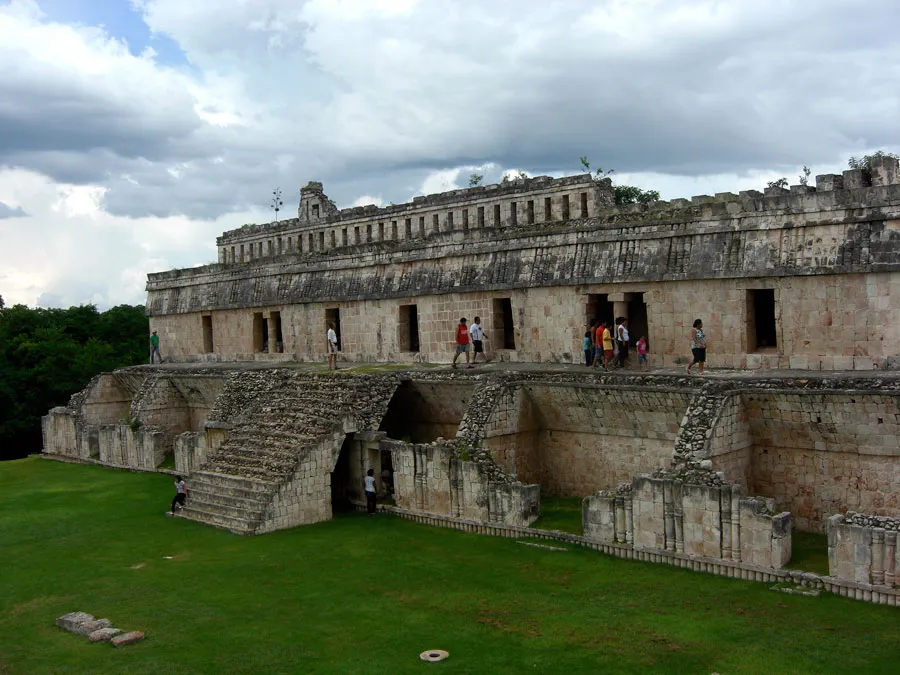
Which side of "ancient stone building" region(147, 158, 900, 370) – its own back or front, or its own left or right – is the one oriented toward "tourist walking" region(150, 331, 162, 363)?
right

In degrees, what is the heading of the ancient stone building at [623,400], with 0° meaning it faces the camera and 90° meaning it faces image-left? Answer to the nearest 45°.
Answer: approximately 45°

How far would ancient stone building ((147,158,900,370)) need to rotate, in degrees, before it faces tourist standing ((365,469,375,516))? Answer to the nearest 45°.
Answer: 0° — it already faces them

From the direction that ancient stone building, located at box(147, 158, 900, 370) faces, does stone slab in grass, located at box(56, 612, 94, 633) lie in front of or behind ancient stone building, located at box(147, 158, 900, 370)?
in front

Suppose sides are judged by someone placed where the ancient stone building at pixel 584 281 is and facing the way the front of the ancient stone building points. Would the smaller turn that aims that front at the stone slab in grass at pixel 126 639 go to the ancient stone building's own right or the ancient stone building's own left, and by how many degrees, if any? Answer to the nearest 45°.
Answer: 0° — it already faces it

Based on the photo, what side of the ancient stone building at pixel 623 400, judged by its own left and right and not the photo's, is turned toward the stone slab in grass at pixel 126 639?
front
